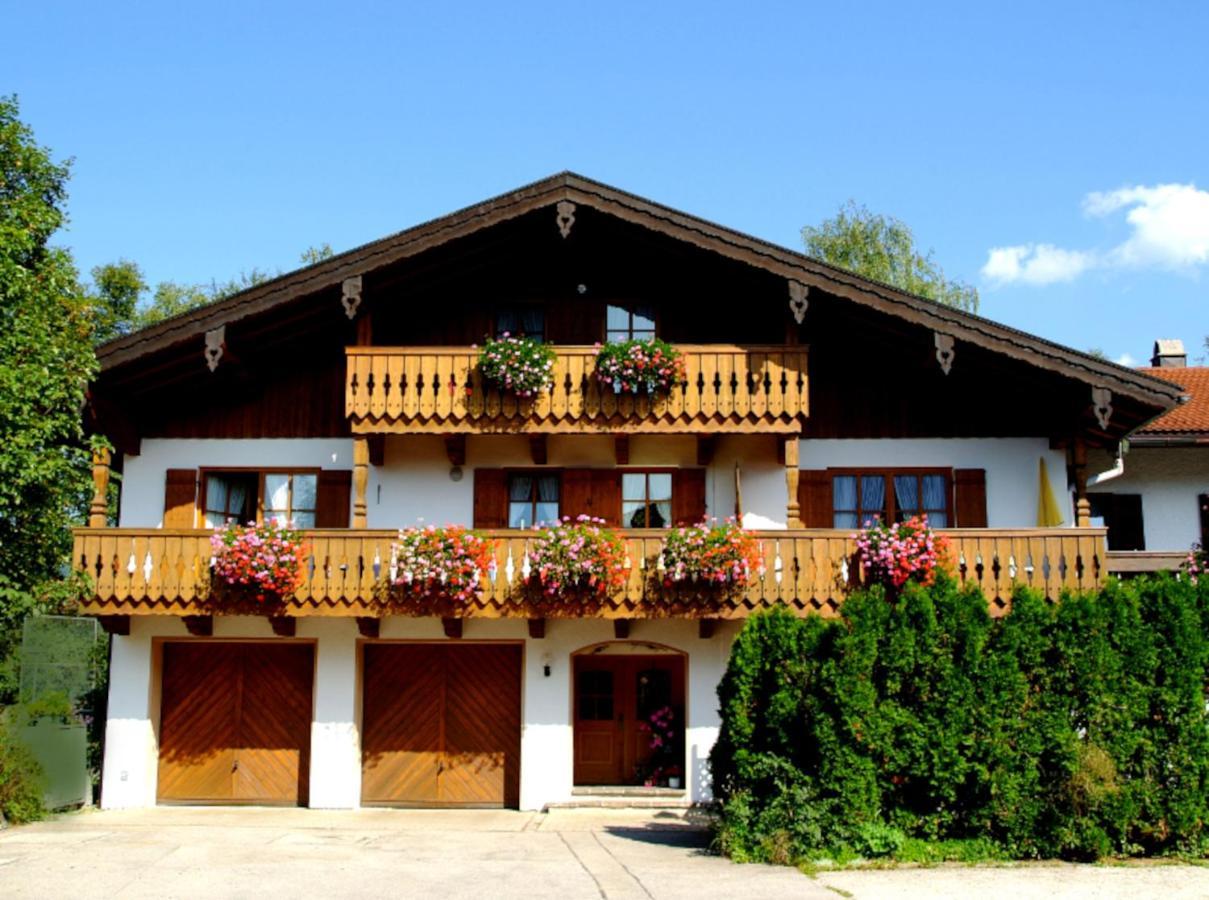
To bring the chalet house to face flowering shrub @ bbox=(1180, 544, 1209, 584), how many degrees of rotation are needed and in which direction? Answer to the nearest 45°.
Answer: approximately 90° to its left

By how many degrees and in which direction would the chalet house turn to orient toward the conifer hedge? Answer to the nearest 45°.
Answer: approximately 45° to its left

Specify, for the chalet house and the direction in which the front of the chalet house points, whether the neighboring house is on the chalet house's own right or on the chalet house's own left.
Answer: on the chalet house's own left

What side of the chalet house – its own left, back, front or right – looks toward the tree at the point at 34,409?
right

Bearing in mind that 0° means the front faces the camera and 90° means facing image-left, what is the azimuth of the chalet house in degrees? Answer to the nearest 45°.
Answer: approximately 0°
